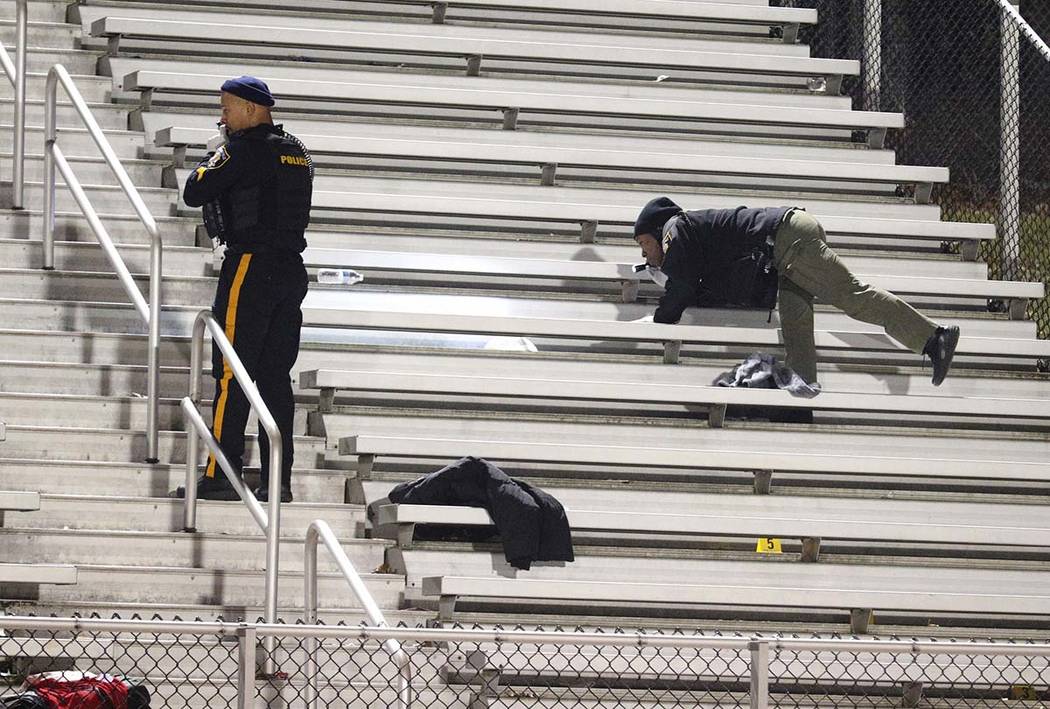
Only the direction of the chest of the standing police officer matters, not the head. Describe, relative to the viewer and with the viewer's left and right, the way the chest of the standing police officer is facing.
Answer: facing away from the viewer and to the left of the viewer

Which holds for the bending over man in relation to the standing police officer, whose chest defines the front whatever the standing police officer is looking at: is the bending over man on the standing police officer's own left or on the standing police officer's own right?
on the standing police officer's own right

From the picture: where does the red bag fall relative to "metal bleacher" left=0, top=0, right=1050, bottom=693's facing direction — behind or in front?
in front

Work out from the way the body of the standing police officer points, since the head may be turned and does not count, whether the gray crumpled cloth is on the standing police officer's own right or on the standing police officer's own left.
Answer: on the standing police officer's own right

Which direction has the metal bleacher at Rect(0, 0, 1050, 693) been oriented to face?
toward the camera

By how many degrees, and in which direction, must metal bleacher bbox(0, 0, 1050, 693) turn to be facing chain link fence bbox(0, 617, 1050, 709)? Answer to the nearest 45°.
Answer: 0° — it already faces it
